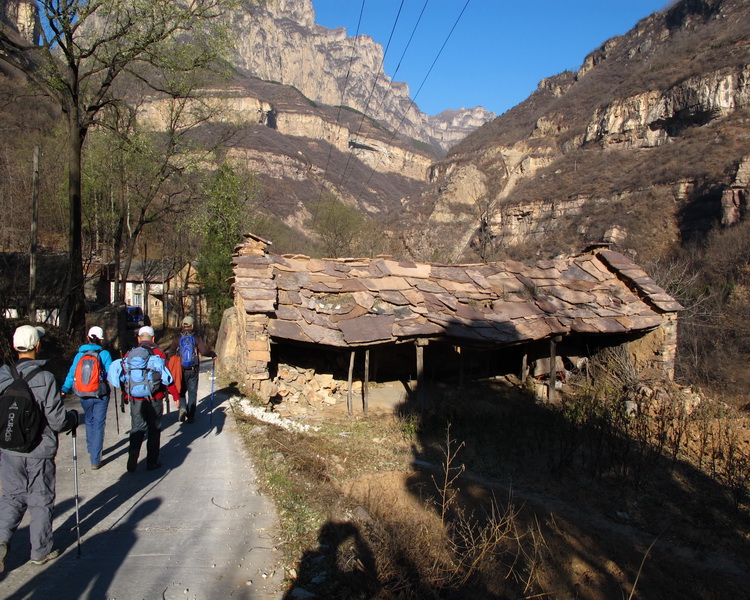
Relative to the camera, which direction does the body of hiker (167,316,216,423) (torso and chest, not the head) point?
away from the camera

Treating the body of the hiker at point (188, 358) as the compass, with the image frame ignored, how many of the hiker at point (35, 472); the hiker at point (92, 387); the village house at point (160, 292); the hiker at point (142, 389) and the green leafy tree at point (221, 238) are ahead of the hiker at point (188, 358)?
2

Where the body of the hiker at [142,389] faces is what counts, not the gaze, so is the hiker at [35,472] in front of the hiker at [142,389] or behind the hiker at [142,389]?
behind

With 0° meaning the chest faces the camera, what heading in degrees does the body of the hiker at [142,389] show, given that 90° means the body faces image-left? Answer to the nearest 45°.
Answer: approximately 180°

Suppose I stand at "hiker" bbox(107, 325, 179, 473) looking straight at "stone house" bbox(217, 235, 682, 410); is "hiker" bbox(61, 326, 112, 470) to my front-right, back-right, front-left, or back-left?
back-left

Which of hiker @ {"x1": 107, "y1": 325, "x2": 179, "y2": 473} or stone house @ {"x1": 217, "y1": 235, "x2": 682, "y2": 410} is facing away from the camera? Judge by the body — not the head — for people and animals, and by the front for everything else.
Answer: the hiker

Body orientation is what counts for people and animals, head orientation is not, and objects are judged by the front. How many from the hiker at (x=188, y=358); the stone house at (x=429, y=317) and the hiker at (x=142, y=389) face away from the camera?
2

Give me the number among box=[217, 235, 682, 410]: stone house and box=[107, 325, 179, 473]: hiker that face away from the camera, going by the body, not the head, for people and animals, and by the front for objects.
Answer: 1

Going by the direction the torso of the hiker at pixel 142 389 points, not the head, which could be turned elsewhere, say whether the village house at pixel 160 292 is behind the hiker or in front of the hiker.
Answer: in front

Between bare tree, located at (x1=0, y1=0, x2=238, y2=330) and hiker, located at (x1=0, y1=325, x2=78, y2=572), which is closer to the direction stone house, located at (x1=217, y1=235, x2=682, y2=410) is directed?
the hiker

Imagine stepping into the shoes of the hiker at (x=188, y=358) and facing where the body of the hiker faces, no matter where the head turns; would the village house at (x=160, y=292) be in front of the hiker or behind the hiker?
in front

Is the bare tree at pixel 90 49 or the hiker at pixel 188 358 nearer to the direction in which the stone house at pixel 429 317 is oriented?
the hiker

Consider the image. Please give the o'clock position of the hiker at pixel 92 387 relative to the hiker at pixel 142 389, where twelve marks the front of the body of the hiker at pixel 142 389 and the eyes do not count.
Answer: the hiker at pixel 92 387 is roughly at 10 o'clock from the hiker at pixel 142 389.

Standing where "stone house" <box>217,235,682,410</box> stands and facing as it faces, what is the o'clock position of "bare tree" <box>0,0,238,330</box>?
The bare tree is roughly at 3 o'clock from the stone house.

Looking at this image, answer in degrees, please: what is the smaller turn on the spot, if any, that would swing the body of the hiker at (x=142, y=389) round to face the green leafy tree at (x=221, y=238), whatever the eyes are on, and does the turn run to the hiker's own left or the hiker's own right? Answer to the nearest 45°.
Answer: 0° — they already face it

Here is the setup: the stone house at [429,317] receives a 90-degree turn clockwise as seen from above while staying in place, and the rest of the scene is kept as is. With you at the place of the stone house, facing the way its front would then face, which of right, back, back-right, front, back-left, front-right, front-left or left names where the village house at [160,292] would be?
front-right

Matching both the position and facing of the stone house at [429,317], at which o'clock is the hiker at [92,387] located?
The hiker is roughly at 1 o'clock from the stone house.
